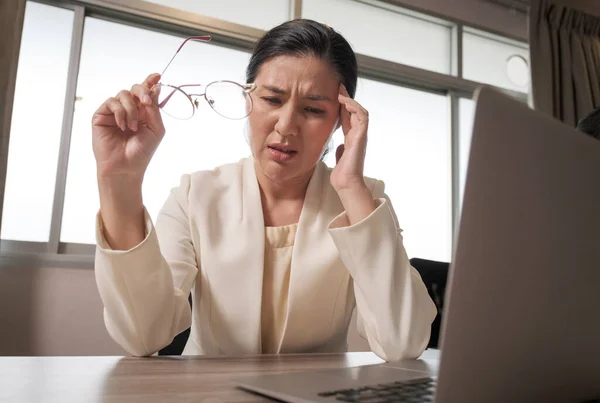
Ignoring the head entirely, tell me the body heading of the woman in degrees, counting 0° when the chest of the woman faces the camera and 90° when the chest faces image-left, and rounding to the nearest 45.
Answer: approximately 0°

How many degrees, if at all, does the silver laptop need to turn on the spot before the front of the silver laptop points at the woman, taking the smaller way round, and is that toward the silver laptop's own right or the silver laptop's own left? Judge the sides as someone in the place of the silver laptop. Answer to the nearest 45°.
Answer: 0° — it already faces them

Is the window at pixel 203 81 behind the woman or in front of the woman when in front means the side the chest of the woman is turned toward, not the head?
behind

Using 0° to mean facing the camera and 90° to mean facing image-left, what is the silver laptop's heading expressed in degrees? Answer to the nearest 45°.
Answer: approximately 135°

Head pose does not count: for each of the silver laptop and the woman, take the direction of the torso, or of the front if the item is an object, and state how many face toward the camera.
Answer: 1
